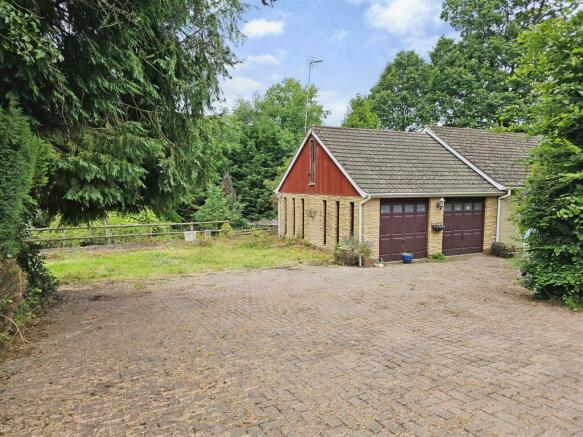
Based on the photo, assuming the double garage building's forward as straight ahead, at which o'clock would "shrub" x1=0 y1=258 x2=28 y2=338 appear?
The shrub is roughly at 2 o'clock from the double garage building.

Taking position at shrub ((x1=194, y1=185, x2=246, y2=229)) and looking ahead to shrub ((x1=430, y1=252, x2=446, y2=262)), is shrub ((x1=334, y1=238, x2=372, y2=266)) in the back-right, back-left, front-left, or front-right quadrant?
front-right

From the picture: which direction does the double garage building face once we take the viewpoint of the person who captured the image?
facing the viewer and to the right of the viewer

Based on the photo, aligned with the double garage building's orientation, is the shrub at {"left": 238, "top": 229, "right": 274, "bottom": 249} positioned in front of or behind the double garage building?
behind

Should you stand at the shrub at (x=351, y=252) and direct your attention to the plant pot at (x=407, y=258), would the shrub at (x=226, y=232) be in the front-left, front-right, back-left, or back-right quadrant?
back-left

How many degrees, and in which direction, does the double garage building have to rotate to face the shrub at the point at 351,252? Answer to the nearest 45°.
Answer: approximately 90° to its right

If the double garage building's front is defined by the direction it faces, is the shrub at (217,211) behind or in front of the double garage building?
behind

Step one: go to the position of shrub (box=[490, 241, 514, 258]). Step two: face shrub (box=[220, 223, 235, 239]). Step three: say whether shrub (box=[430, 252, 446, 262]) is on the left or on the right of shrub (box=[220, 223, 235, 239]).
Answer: left

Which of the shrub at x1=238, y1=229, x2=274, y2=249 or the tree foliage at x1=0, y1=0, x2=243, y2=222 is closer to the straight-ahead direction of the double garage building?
the tree foliage
